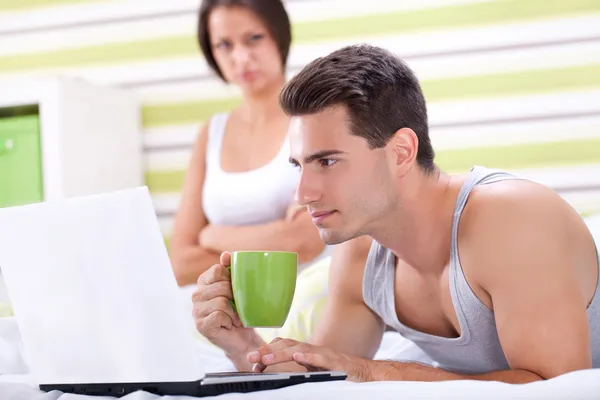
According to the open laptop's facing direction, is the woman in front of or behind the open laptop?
in front

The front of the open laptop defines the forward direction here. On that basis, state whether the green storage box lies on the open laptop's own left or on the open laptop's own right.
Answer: on the open laptop's own left

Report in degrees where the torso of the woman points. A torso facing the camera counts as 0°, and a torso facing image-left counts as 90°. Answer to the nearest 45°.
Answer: approximately 0°

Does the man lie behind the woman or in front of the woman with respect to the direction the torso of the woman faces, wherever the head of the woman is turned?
in front

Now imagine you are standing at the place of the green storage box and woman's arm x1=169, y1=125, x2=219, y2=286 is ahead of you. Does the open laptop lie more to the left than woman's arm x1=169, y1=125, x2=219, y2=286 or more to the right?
right

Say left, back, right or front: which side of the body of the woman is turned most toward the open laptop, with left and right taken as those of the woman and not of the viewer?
front

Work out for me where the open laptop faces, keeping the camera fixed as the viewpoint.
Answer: facing away from the viewer and to the right of the viewer

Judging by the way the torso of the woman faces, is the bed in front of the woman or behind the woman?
in front

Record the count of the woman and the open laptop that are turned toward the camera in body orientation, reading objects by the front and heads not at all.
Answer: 1
